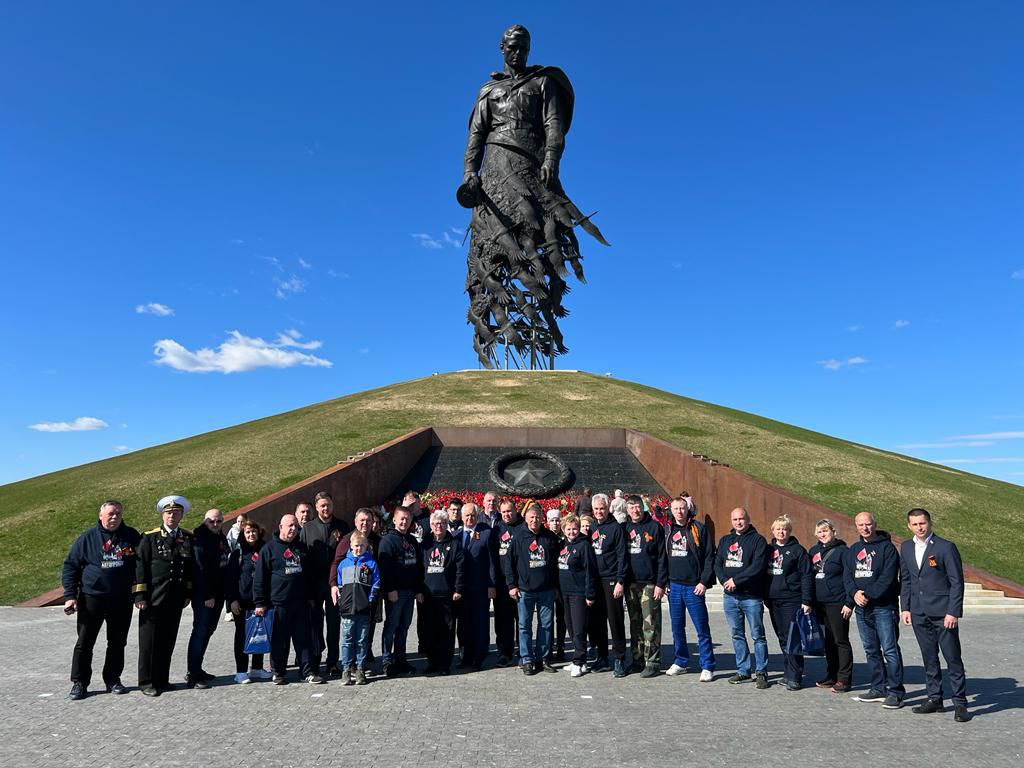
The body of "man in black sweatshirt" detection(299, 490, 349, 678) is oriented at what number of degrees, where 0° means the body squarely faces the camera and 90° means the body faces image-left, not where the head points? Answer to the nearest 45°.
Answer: approximately 0°

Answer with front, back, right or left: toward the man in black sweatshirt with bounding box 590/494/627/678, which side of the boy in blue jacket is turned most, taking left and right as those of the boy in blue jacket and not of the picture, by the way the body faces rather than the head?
left

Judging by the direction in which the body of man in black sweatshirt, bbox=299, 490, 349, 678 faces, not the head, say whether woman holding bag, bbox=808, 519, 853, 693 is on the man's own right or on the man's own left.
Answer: on the man's own left

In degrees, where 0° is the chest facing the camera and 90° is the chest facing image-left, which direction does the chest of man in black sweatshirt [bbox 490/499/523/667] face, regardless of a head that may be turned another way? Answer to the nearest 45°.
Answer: approximately 0°

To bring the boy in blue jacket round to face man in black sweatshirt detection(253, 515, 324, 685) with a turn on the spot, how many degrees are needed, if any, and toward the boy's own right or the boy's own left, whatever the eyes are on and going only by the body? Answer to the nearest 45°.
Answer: approximately 90° to the boy's own right
